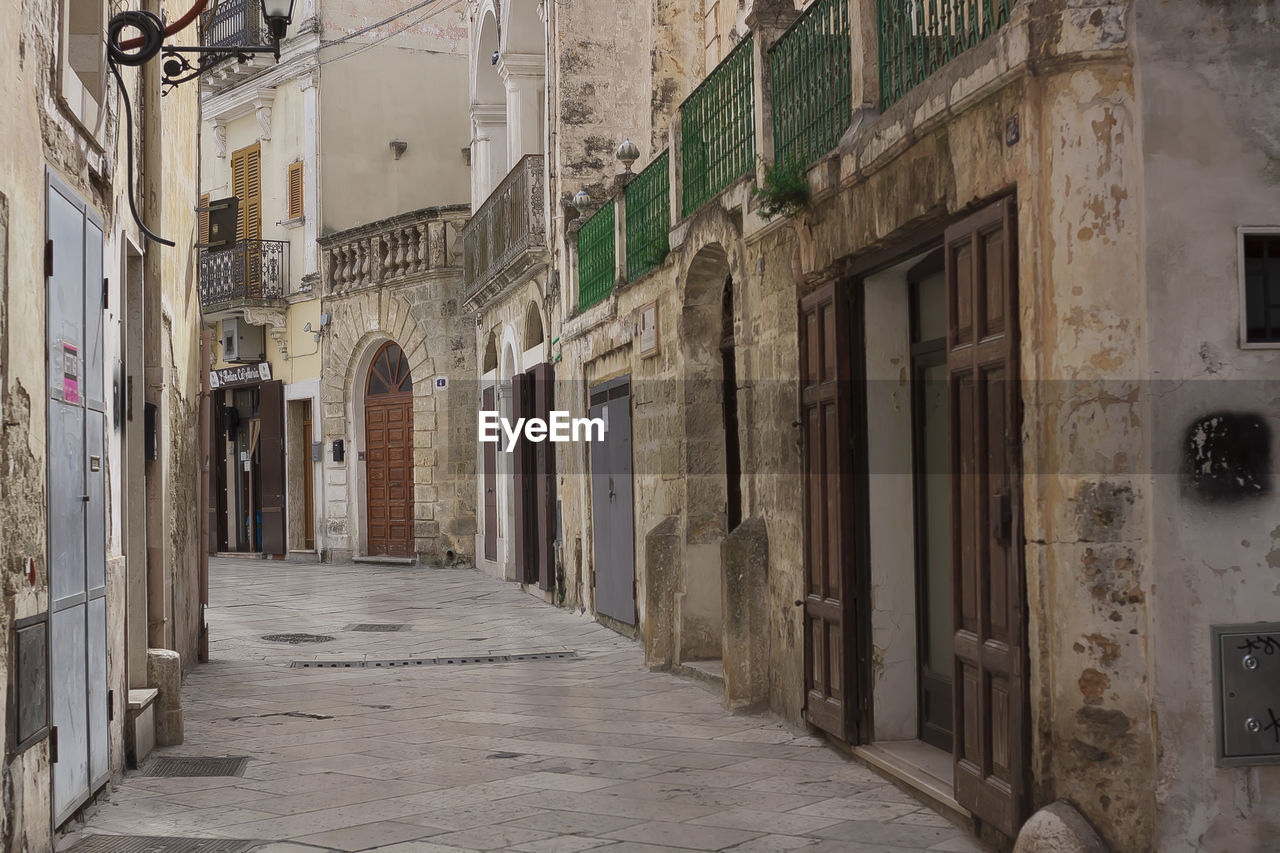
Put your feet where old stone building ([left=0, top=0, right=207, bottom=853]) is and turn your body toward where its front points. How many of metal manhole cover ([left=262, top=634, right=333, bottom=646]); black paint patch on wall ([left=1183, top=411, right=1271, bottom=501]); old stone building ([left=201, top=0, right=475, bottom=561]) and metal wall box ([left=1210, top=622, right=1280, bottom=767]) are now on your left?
2

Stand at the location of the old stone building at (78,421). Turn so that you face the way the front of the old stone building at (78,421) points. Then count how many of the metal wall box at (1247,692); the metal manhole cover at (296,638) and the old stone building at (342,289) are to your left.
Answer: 2

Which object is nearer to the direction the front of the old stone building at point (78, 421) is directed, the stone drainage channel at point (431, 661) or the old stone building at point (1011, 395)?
the old stone building

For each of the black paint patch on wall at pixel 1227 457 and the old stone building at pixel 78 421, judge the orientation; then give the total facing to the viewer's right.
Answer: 1

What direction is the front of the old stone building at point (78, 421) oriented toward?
to the viewer's right

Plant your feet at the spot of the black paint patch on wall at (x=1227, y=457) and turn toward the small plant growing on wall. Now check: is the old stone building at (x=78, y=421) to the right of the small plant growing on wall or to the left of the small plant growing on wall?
left

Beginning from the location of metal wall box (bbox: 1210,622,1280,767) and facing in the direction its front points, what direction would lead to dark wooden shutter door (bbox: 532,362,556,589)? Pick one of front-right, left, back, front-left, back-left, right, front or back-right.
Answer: back-right

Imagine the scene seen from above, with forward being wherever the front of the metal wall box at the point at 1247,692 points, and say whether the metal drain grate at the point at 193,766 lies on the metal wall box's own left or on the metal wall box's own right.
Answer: on the metal wall box's own right

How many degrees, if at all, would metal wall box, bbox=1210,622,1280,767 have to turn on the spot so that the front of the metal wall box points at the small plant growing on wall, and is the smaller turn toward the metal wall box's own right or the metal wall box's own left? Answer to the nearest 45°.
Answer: approximately 135° to the metal wall box's own right
